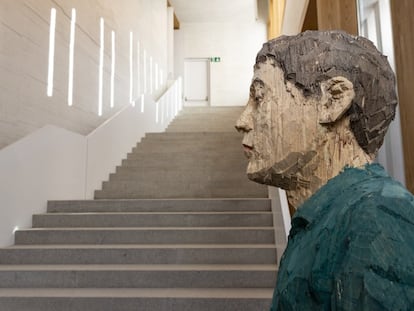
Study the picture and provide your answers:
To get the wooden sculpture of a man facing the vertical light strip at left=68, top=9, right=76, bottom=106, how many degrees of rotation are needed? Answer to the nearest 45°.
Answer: approximately 45° to its right

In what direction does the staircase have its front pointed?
toward the camera

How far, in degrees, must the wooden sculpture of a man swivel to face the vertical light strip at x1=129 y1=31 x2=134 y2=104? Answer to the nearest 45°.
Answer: approximately 45° to its right

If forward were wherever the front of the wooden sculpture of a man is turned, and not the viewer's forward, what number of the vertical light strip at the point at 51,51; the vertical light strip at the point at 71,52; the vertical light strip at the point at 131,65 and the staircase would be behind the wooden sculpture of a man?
0

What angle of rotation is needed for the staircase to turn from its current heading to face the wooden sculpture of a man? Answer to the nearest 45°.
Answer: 0° — it already faces it

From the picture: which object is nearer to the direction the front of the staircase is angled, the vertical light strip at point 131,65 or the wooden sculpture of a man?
the wooden sculpture of a man

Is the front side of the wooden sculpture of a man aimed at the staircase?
no

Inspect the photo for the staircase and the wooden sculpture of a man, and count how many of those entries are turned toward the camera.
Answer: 1

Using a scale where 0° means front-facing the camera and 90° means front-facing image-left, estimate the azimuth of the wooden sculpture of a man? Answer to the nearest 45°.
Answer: approximately 90°

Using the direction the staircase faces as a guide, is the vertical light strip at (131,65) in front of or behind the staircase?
behind
